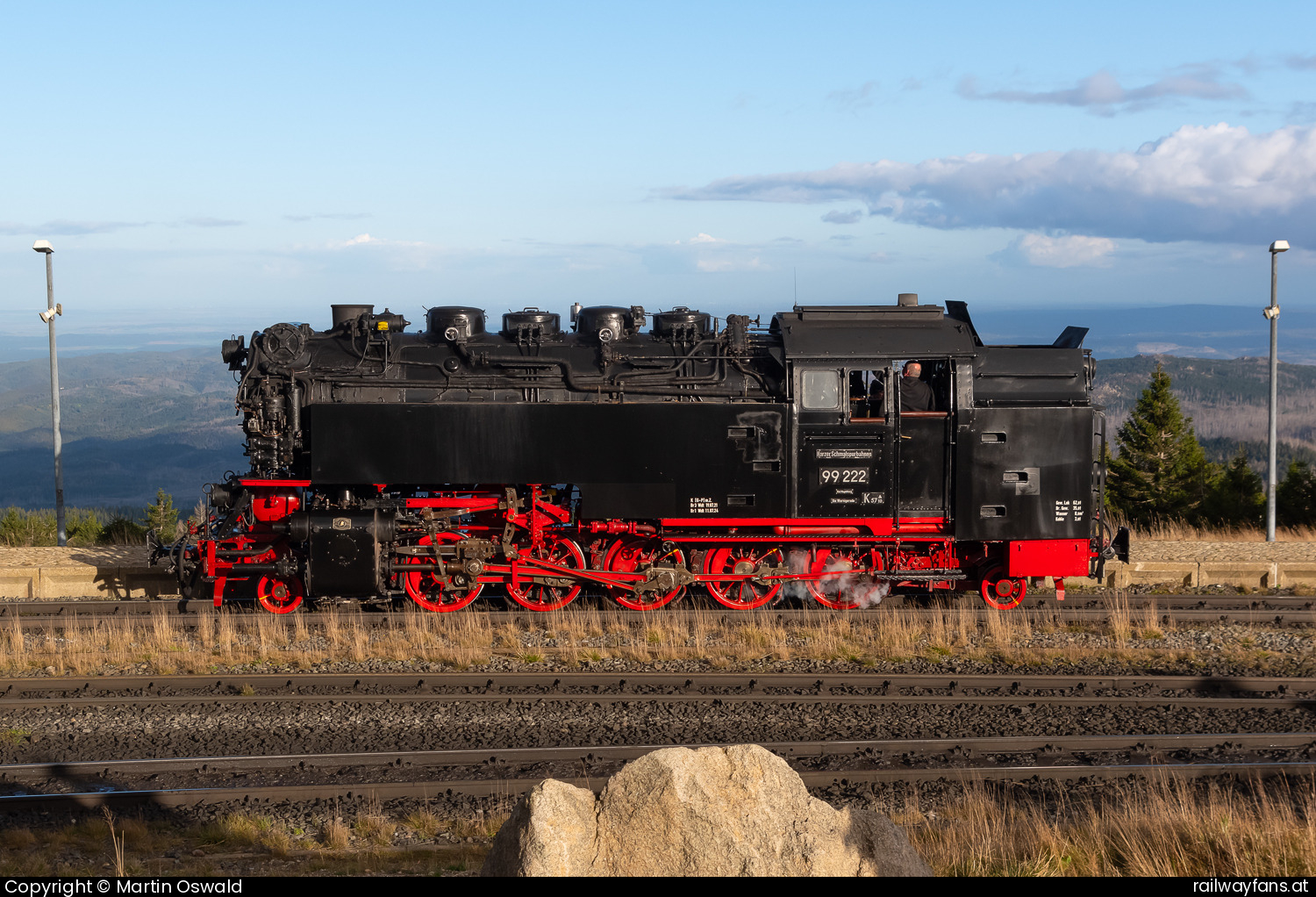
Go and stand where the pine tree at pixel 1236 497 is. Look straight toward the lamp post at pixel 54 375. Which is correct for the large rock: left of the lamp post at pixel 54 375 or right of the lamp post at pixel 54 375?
left

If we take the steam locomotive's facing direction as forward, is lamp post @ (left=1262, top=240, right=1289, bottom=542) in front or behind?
behind

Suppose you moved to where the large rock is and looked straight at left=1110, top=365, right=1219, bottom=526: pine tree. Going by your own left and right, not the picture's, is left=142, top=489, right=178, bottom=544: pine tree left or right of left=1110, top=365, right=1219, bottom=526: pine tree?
left

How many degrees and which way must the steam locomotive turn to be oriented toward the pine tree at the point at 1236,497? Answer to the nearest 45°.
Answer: approximately 135° to its right

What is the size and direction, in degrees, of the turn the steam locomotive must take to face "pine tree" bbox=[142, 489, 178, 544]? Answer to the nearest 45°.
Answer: approximately 45° to its right

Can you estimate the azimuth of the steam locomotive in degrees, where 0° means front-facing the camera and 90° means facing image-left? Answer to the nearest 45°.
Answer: approximately 90°
